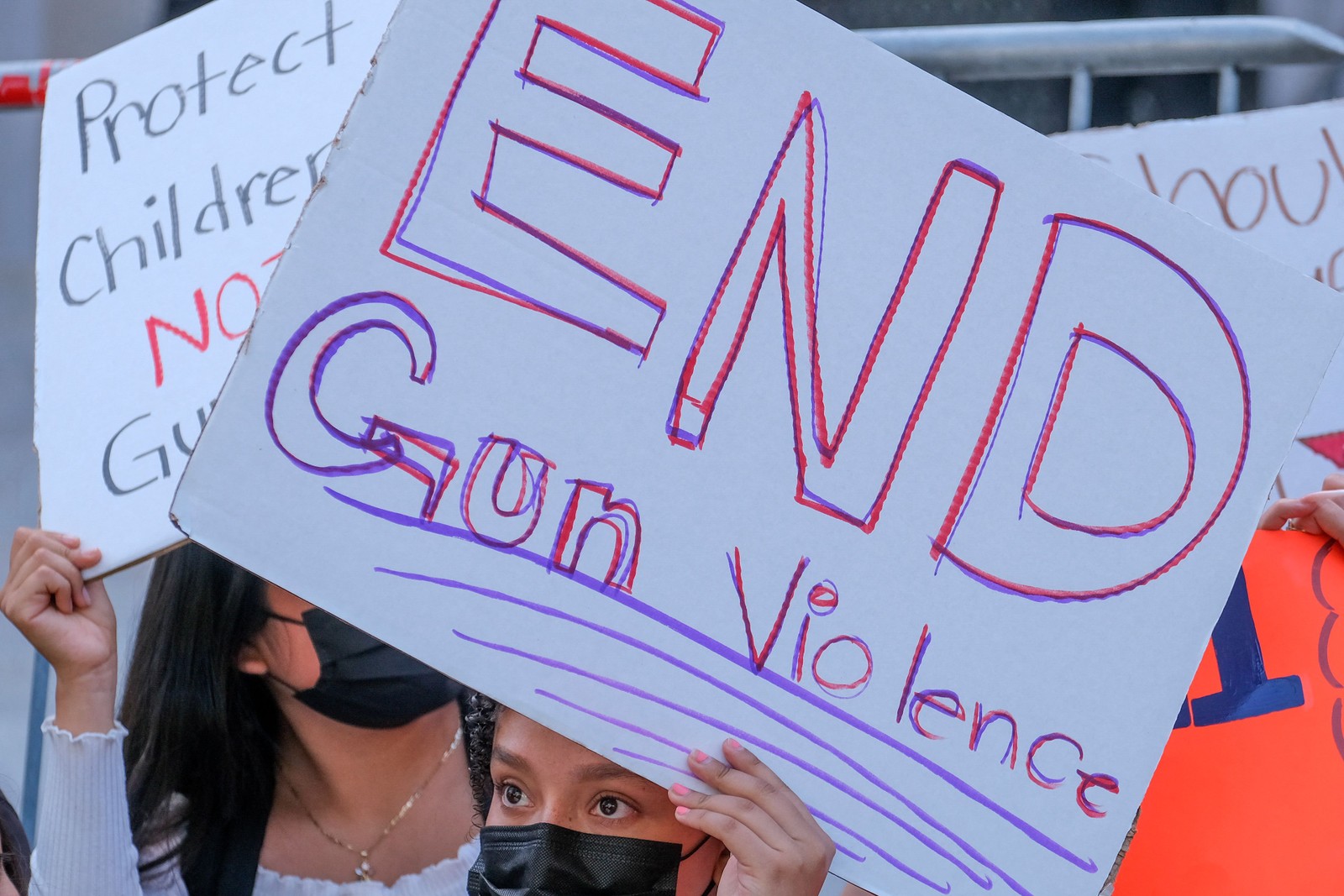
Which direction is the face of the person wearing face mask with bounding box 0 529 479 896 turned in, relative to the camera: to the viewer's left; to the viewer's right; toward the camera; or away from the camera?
to the viewer's right

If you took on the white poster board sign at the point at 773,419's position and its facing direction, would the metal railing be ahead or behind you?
behind

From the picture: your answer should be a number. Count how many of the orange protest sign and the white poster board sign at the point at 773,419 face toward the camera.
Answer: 2

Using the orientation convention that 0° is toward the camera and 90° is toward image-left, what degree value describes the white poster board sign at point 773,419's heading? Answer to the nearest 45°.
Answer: approximately 0°

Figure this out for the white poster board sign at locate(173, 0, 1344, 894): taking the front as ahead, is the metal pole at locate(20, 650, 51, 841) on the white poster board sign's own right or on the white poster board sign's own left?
on the white poster board sign's own right
